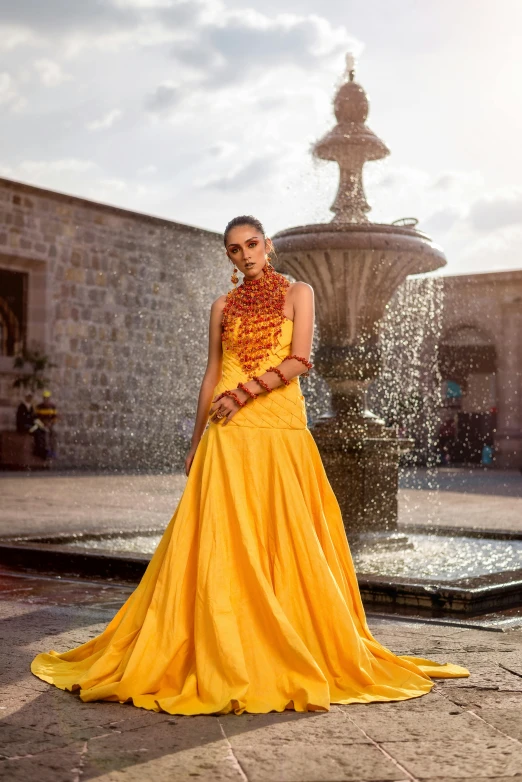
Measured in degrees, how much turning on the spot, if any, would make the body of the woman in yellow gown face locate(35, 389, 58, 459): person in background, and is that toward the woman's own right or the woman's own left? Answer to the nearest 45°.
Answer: approximately 180°

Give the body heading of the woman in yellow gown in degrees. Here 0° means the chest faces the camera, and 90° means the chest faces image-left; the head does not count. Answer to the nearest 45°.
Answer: approximately 0°

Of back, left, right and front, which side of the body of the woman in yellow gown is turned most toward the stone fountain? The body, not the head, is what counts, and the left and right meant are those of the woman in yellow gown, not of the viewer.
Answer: back

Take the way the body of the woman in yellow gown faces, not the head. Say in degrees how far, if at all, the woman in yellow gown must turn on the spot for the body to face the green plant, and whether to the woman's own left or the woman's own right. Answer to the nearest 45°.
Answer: approximately 180°

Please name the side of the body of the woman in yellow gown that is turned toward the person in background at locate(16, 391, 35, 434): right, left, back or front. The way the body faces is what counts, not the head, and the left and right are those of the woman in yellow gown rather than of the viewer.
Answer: back
